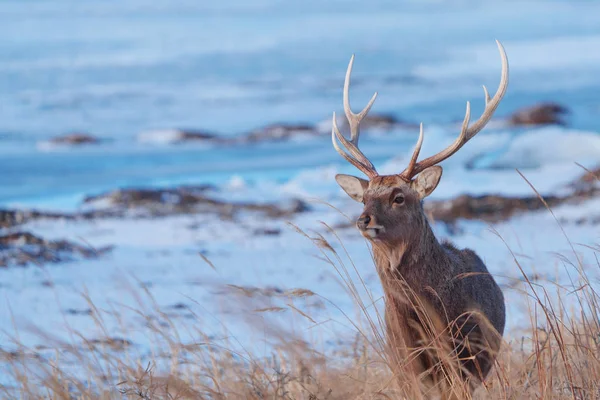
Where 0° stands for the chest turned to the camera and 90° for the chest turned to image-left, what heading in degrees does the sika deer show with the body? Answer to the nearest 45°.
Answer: approximately 45°

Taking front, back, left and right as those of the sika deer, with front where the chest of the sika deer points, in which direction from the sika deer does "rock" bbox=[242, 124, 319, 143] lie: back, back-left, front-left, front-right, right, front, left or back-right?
back-right

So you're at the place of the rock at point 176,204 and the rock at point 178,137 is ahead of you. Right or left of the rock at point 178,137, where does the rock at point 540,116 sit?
right

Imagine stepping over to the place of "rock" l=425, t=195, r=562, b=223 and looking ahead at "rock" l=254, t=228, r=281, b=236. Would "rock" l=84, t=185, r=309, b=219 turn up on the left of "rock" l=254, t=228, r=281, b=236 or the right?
right

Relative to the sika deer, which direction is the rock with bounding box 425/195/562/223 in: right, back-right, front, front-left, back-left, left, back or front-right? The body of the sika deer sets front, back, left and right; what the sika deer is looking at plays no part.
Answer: back-right

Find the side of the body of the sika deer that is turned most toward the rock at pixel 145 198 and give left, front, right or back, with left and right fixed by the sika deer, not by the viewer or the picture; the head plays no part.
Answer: right

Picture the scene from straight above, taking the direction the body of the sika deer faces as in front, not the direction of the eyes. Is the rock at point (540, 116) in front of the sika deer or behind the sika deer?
behind

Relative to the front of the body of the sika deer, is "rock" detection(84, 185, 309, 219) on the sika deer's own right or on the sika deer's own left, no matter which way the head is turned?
on the sika deer's own right

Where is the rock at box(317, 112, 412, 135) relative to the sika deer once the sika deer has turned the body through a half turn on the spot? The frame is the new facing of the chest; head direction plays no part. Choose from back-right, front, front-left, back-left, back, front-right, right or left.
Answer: front-left
